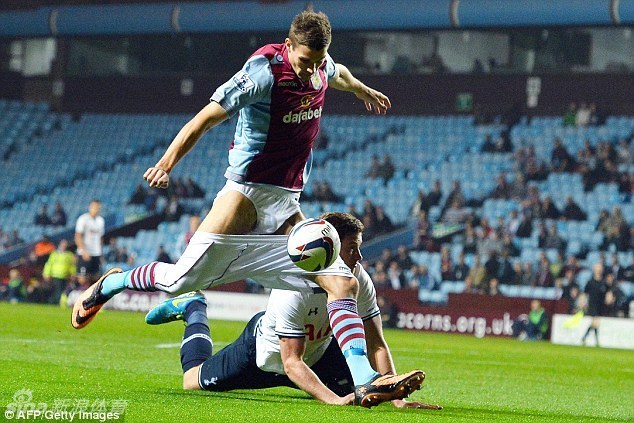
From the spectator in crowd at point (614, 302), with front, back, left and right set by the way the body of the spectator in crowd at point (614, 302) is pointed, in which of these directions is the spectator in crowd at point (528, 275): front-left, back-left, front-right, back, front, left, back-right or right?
right

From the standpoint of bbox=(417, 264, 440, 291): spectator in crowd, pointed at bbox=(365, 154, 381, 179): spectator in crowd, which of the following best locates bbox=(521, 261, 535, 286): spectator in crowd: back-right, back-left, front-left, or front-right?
back-right

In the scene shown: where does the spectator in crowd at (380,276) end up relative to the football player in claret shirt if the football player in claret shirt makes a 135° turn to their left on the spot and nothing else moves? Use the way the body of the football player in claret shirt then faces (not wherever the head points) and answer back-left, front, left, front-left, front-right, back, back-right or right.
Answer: front

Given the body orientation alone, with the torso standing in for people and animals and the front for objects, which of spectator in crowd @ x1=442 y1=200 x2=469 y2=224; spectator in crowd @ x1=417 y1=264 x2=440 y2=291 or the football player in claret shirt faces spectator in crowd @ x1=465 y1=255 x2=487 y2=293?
spectator in crowd @ x1=442 y1=200 x2=469 y2=224

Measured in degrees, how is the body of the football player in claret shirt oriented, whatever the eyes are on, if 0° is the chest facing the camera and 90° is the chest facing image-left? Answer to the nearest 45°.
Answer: approximately 315°

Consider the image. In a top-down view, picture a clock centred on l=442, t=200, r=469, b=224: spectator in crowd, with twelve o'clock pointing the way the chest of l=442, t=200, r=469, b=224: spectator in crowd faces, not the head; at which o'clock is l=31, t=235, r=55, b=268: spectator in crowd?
l=31, t=235, r=55, b=268: spectator in crowd is roughly at 3 o'clock from l=442, t=200, r=469, b=224: spectator in crowd.

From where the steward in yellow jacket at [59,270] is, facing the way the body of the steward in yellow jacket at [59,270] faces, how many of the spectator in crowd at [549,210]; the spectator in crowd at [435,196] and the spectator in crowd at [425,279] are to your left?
3

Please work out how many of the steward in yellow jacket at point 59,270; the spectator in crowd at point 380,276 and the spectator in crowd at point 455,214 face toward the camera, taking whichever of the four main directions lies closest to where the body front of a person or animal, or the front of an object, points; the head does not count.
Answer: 3

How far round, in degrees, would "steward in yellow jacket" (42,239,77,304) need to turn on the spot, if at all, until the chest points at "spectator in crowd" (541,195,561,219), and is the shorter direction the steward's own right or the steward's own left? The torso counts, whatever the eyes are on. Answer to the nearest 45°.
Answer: approximately 90° to the steward's own left

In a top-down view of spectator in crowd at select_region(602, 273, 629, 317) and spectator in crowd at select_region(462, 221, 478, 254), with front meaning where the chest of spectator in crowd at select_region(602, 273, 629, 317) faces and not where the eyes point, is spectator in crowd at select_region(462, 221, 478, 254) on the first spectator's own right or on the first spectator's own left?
on the first spectator's own right
